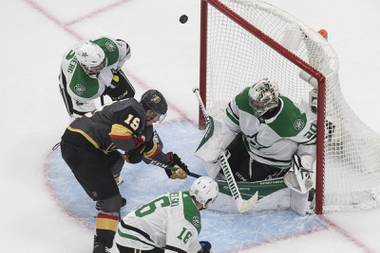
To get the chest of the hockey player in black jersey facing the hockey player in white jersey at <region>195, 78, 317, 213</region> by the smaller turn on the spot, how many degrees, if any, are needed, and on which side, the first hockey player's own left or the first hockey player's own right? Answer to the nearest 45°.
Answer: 0° — they already face them

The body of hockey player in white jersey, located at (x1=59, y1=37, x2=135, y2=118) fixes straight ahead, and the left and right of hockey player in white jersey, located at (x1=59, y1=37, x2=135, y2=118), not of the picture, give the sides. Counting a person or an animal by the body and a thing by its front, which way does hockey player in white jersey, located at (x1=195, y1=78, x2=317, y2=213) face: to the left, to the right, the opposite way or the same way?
to the right

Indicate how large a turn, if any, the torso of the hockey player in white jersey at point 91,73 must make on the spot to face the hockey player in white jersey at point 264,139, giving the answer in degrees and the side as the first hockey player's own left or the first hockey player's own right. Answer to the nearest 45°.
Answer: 0° — they already face them

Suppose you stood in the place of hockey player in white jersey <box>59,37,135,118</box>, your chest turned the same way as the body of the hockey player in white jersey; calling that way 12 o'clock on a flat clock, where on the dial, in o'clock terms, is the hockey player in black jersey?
The hockey player in black jersey is roughly at 1 o'clock from the hockey player in white jersey.

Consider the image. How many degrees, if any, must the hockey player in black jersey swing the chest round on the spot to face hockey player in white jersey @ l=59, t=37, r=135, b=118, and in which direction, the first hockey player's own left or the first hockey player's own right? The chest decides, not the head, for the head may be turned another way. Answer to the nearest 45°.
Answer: approximately 90° to the first hockey player's own left

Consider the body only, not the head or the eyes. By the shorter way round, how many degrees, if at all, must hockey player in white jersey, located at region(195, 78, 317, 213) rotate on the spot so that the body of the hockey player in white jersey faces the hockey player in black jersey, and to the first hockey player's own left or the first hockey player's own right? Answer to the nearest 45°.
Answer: approximately 45° to the first hockey player's own right

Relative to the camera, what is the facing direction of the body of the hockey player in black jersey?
to the viewer's right

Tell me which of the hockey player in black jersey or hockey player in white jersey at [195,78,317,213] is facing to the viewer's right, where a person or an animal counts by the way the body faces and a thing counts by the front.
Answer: the hockey player in black jersey

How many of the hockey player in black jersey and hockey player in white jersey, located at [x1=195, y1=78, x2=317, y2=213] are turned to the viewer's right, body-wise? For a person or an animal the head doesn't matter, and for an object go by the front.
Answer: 1

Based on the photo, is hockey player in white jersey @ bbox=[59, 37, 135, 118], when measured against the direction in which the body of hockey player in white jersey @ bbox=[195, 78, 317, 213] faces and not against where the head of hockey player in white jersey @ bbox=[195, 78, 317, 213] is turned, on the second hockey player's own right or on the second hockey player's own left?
on the second hockey player's own right
